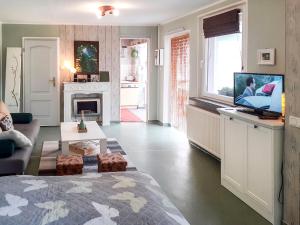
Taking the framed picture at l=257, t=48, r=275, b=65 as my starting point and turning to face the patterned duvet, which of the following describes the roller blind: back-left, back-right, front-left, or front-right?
back-right

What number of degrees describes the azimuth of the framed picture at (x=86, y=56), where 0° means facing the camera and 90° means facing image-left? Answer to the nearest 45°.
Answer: approximately 0°

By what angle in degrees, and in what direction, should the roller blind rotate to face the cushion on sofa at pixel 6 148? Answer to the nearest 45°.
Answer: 0° — it already faces it

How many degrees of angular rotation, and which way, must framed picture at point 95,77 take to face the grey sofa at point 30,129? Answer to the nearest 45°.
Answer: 0° — it already faces it

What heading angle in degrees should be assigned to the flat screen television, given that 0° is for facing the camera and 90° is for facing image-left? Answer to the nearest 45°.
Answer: approximately 45°

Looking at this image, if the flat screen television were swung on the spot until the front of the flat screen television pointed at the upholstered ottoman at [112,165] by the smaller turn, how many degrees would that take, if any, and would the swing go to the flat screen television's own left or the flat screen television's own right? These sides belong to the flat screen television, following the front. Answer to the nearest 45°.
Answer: approximately 45° to the flat screen television's own right

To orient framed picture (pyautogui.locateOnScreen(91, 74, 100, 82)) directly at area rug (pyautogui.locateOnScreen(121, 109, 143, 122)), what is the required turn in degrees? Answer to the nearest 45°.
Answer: approximately 135° to its left

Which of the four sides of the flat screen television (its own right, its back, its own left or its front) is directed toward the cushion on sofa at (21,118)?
front

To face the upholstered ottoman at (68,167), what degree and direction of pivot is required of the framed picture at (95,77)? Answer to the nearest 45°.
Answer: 0° — it already faces it
